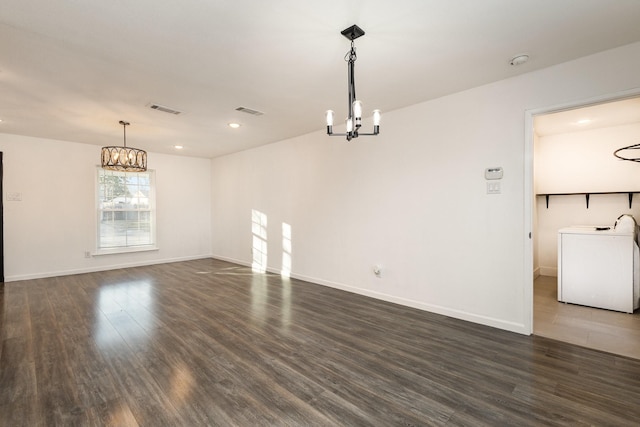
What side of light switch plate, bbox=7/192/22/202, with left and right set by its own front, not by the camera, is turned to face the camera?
front

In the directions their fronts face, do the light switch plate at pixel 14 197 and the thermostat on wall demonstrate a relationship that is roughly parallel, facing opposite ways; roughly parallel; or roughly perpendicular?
roughly perpendicular

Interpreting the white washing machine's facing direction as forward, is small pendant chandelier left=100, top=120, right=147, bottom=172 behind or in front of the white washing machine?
in front

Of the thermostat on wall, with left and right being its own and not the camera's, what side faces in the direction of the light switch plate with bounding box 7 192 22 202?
right

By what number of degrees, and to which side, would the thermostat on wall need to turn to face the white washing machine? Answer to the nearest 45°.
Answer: approximately 135° to its left

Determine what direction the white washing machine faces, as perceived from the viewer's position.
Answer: facing to the left of the viewer

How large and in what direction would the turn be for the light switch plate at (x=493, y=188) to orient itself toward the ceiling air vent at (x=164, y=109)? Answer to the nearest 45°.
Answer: approximately 90° to its right
